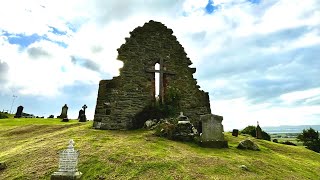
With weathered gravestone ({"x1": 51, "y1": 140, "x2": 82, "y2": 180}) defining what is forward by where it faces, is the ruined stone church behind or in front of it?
behind

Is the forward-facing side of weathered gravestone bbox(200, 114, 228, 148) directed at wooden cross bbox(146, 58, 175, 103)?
no

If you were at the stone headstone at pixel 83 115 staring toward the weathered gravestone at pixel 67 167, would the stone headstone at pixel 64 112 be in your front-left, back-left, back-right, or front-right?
back-right

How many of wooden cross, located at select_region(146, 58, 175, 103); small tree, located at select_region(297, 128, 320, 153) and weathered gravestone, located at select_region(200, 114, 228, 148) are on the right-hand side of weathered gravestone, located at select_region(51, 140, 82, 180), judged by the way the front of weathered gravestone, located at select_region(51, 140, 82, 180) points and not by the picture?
0

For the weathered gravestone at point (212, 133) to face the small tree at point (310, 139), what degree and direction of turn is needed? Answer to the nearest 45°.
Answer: approximately 135° to its left

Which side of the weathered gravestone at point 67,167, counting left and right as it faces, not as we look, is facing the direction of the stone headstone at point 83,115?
back

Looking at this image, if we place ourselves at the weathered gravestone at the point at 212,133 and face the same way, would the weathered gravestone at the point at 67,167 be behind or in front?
in front

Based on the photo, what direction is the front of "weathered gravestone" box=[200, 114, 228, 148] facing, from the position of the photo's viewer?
facing the viewer

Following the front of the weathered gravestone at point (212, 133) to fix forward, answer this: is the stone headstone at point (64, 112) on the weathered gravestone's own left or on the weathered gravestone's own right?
on the weathered gravestone's own right

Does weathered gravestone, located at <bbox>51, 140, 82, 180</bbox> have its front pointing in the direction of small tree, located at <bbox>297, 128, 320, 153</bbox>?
no

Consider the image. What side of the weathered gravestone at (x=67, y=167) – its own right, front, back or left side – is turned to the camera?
front

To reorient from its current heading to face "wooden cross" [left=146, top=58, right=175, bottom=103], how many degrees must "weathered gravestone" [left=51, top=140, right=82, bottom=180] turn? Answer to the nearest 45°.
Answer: approximately 135° to its left

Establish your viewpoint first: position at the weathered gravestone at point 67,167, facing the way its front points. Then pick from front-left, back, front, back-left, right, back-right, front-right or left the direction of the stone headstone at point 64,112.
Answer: back

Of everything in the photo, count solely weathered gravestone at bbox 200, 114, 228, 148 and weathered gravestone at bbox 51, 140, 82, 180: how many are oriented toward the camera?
2
